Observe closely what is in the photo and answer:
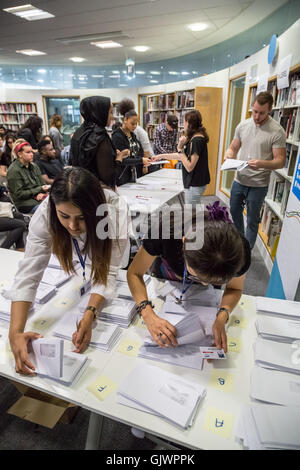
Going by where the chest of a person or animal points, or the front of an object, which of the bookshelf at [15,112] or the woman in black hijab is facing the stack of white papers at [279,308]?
the bookshelf

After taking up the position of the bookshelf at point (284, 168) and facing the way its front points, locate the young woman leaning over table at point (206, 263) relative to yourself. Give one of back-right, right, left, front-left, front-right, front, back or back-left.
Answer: front-left

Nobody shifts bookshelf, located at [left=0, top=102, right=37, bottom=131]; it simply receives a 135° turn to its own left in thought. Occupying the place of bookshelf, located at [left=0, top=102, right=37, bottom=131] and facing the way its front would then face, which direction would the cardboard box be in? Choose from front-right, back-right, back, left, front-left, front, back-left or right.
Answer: back-right

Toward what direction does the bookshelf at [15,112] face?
toward the camera

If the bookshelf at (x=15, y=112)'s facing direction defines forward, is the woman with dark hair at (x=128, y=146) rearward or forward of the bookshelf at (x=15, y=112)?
forward

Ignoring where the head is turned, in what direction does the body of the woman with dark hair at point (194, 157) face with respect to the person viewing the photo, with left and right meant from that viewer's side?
facing to the left of the viewer

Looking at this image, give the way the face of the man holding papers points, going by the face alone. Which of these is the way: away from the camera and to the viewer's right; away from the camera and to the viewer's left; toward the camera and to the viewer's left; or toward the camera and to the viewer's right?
toward the camera and to the viewer's left

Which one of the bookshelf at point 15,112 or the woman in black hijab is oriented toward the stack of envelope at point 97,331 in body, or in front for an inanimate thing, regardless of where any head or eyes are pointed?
the bookshelf

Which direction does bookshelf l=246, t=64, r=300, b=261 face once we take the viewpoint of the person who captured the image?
facing the viewer and to the left of the viewer

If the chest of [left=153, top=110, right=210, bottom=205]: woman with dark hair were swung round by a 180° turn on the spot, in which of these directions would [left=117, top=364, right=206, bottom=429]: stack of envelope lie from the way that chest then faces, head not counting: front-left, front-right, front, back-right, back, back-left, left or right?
right

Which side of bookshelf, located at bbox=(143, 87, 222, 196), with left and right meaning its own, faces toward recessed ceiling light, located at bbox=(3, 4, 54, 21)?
front

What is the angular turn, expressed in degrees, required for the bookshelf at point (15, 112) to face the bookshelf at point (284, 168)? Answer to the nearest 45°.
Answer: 0° — it already faces it

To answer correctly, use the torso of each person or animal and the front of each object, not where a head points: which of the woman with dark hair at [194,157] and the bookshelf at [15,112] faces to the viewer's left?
the woman with dark hair

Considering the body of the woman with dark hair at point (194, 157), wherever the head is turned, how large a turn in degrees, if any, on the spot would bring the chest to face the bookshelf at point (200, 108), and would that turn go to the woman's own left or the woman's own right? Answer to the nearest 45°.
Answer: approximately 90° to the woman's own right

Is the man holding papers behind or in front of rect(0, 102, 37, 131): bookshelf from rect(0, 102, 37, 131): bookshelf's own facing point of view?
in front

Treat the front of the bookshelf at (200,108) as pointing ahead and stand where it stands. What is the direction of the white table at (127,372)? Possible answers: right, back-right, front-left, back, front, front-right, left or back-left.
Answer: front-left

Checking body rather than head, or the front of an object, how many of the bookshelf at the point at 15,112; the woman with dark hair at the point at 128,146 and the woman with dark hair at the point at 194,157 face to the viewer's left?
1
